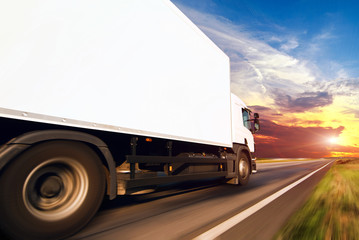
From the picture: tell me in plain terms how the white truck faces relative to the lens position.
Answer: facing away from the viewer and to the right of the viewer
